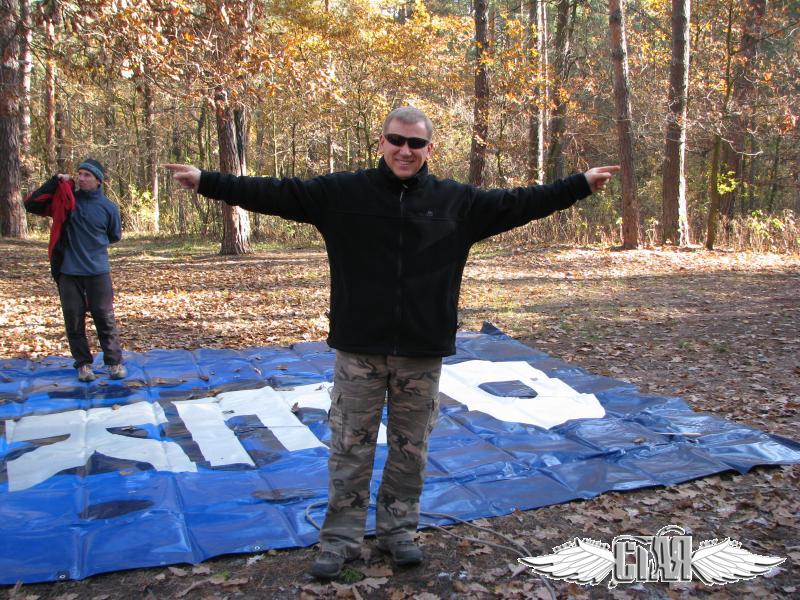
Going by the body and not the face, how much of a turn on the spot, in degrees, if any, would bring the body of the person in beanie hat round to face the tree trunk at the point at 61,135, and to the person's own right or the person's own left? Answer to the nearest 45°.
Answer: approximately 180°

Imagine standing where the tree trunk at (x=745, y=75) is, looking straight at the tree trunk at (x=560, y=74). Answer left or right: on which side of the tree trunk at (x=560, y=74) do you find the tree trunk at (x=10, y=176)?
left

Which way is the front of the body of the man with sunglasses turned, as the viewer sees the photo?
toward the camera

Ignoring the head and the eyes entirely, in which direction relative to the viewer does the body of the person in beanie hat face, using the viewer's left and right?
facing the viewer

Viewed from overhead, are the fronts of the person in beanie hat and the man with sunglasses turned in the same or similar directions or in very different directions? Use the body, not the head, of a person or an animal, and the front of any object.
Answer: same or similar directions

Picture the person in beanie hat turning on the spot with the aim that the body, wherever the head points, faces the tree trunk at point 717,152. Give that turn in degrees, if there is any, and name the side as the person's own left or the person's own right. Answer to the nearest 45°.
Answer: approximately 135° to the person's own left

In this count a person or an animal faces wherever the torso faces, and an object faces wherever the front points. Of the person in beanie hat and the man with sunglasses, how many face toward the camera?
2

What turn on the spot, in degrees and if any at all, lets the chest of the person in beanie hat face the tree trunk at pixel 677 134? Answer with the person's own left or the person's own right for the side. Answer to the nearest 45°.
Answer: approximately 135° to the person's own left

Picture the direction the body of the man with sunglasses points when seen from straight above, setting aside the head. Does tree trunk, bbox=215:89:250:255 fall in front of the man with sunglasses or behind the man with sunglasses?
behind

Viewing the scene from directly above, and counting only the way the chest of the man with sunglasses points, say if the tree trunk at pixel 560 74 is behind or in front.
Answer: behind

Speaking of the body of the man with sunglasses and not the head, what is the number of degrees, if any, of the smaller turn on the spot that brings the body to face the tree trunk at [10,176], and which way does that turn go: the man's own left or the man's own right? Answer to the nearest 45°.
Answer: approximately 135° to the man's own right

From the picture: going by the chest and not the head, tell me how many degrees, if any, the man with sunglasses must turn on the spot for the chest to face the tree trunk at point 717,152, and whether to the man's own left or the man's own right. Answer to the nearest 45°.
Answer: approximately 135° to the man's own left

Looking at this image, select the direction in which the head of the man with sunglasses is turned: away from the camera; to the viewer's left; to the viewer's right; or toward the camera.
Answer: toward the camera

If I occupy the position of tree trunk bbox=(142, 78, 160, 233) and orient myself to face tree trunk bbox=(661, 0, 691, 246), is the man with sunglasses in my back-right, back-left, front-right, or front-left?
front-right
